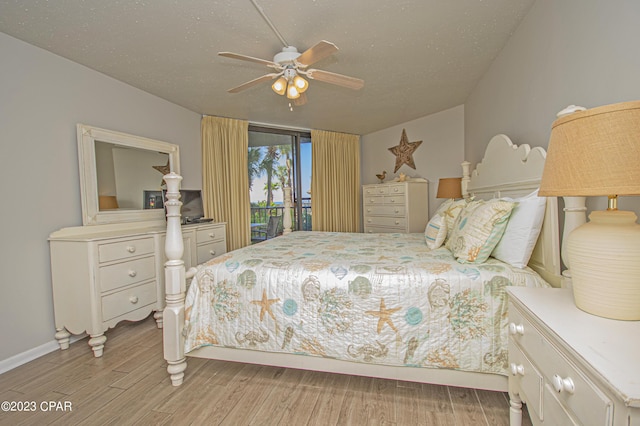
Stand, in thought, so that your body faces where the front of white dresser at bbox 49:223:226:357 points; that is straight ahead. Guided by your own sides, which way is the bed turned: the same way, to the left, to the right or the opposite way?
the opposite way

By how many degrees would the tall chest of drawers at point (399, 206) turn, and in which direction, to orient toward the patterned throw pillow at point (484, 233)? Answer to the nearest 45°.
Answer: approximately 45° to its left

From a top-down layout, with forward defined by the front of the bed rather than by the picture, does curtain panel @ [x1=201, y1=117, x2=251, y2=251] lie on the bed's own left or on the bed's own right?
on the bed's own right

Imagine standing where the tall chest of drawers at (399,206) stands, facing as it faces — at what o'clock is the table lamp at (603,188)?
The table lamp is roughly at 10 o'clock from the tall chest of drawers.

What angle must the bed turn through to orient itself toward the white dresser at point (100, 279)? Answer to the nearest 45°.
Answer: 0° — it already faces it

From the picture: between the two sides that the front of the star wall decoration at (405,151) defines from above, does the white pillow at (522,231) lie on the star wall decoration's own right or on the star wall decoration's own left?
on the star wall decoration's own left

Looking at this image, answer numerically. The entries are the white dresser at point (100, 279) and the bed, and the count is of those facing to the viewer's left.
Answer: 1

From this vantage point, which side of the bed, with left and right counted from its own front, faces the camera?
left

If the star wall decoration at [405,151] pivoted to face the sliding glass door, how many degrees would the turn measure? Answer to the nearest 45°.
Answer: approximately 45° to its right
